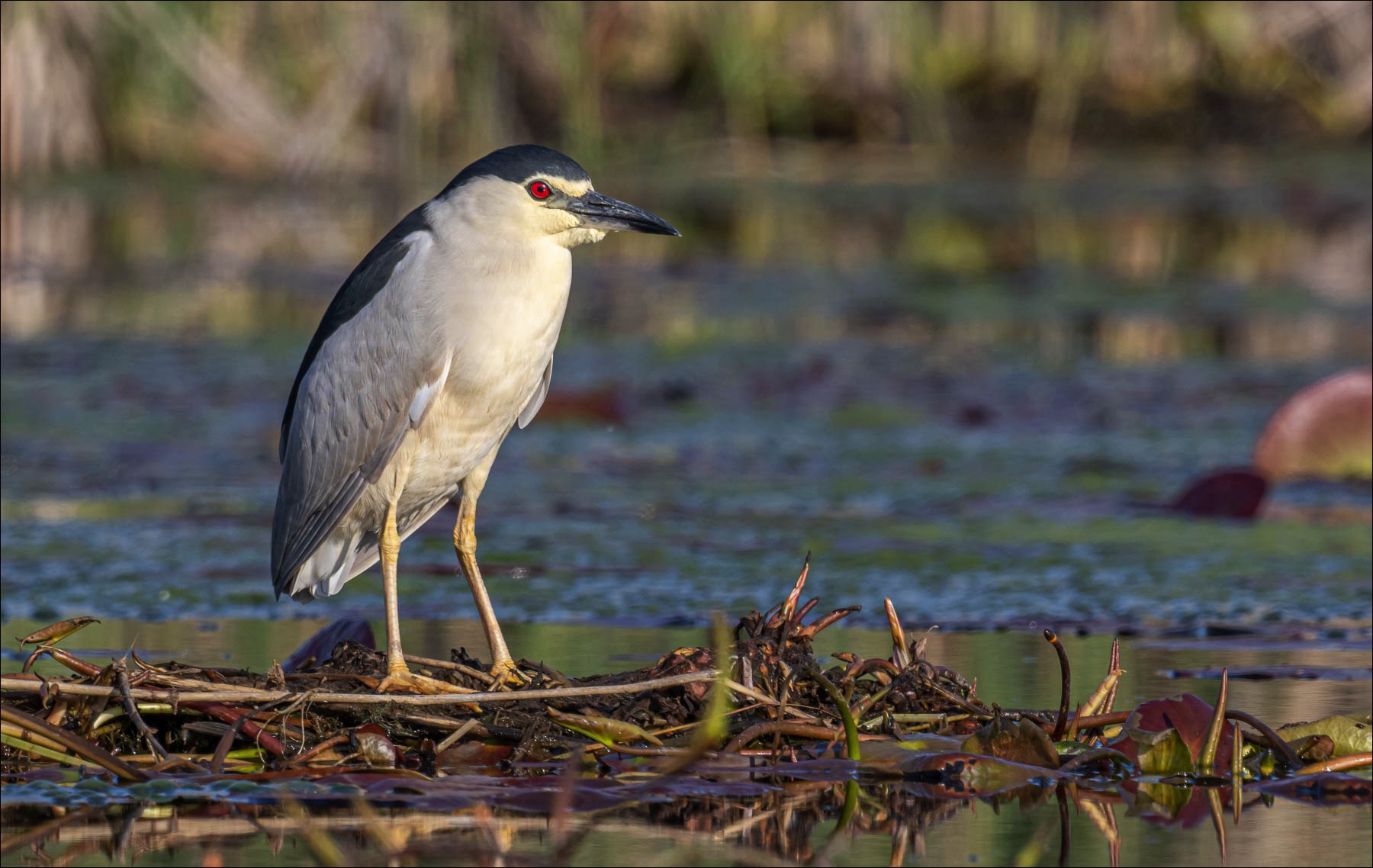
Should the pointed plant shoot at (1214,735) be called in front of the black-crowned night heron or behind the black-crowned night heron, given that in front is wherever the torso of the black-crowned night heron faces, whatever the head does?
in front

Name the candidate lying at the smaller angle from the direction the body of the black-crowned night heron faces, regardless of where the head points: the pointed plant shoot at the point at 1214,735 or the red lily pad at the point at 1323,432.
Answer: the pointed plant shoot

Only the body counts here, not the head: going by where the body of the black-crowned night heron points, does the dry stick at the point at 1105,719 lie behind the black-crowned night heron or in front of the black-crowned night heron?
in front

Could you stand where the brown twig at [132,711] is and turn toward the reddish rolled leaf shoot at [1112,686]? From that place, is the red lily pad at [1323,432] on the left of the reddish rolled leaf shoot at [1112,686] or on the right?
left

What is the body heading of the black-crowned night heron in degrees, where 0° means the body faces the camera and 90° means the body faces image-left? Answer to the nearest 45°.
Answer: approximately 315°

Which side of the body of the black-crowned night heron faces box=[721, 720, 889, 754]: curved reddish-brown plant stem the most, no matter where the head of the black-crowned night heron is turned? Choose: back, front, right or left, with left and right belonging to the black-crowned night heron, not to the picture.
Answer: front

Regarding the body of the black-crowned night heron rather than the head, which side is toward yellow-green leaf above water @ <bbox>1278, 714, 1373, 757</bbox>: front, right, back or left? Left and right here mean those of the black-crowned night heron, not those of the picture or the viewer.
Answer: front

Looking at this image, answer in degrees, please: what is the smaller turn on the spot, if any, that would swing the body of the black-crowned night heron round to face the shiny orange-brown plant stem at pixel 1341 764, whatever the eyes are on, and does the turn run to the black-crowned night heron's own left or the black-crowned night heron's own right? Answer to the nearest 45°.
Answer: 0° — it already faces it
